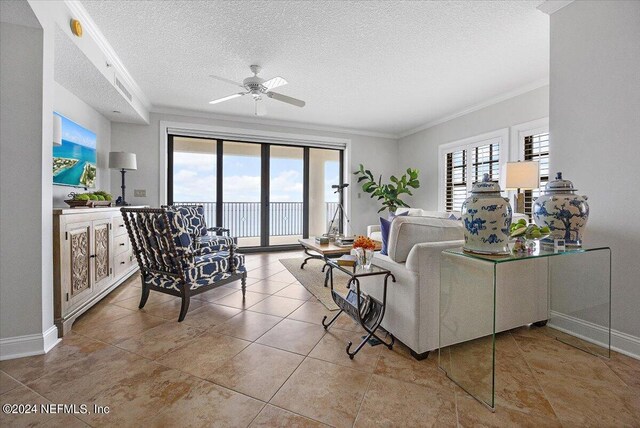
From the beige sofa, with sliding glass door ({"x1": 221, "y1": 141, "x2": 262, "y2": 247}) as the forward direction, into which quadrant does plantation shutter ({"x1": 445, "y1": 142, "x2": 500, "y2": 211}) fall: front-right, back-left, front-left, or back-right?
front-right

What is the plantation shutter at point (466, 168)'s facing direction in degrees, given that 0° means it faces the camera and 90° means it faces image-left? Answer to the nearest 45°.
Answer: approximately 45°

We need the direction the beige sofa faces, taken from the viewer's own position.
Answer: facing away from the viewer and to the left of the viewer

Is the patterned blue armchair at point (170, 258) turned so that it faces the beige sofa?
no

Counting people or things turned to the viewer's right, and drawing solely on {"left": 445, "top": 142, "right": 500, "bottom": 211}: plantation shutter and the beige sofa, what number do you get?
0

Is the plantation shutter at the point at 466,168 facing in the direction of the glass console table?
no

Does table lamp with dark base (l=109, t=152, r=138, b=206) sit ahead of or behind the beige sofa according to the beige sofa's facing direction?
ahead

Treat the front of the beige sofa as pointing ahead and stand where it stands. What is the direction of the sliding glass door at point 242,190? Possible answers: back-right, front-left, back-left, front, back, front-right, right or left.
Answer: front

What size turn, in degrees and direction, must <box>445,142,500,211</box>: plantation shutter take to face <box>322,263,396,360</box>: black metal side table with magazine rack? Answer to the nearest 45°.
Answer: approximately 45° to its left

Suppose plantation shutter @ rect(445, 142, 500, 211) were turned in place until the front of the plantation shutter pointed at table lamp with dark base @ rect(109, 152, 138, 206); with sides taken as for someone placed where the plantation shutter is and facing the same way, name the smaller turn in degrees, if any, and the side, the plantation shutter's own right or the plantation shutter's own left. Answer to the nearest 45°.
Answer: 0° — it already faces it

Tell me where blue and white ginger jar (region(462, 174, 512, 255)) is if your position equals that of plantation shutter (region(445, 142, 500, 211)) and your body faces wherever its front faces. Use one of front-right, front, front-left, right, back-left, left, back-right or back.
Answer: front-left

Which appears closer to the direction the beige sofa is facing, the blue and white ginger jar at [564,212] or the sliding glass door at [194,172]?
the sliding glass door

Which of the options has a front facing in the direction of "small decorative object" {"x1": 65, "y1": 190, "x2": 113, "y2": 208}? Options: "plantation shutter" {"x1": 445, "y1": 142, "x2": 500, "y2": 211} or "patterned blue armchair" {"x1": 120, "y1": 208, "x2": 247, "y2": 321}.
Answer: the plantation shutter

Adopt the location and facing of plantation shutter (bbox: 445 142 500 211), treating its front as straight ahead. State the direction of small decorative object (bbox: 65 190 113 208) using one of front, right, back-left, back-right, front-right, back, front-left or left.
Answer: front

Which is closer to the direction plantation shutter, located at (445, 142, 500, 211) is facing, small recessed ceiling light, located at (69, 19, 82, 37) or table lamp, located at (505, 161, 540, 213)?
the small recessed ceiling light
